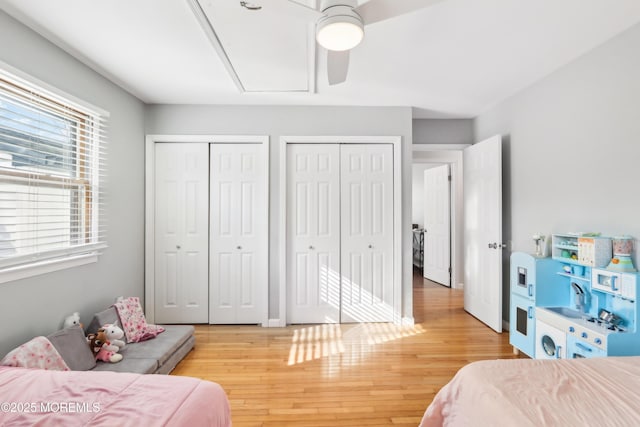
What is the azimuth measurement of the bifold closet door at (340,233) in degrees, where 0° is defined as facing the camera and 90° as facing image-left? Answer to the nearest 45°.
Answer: approximately 0°

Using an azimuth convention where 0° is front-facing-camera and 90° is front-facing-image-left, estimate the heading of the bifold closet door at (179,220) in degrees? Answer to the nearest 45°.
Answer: approximately 0°

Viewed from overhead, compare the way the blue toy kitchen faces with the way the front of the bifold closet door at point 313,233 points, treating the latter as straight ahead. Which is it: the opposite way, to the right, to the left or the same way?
to the right

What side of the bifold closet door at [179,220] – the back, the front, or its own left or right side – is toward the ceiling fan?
front

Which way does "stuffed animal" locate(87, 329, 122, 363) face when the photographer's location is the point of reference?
facing the viewer and to the right of the viewer

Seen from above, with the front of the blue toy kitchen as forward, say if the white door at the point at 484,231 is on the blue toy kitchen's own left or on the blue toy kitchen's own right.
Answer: on the blue toy kitchen's own right

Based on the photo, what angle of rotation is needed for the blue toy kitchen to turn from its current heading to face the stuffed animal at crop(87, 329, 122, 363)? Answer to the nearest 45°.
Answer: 0° — it already faces it

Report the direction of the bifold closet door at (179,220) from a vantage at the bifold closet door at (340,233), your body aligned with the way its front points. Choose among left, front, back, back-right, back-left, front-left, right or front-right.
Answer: right

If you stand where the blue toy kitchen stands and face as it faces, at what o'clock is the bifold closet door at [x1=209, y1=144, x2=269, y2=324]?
The bifold closet door is roughly at 1 o'clock from the blue toy kitchen.

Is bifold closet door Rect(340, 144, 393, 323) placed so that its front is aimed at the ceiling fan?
yes

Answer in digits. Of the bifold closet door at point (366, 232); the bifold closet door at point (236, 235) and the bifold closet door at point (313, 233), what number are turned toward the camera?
3

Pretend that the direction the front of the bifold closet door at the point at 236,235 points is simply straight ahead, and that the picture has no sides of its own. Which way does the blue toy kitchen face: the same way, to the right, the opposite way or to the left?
to the right

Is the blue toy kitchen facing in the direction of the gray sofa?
yes

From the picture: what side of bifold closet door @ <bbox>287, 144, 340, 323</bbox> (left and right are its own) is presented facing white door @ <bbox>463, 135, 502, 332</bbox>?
left

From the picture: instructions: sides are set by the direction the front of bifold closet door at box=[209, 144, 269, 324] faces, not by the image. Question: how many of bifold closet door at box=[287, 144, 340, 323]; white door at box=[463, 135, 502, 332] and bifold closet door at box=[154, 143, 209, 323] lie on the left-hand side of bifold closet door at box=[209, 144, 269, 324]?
2

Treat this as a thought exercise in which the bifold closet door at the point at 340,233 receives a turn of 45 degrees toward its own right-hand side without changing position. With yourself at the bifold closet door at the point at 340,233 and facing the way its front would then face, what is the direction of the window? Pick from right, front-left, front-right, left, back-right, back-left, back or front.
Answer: front
